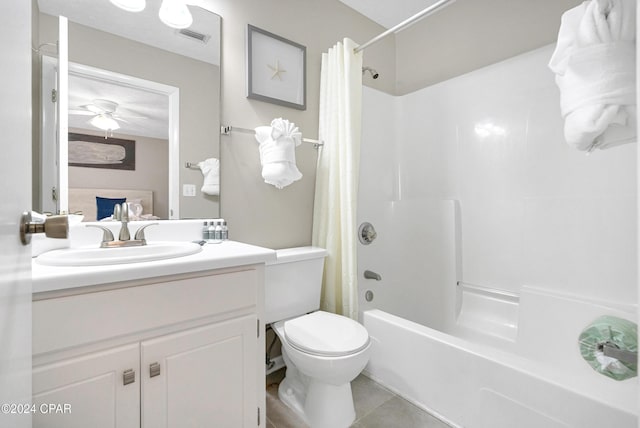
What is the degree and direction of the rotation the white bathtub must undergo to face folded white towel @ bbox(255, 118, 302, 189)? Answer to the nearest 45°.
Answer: approximately 45° to its right

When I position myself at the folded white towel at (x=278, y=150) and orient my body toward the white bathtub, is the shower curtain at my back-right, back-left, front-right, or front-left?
front-left

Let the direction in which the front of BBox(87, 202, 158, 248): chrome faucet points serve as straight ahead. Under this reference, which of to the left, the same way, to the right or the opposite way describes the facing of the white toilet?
the same way

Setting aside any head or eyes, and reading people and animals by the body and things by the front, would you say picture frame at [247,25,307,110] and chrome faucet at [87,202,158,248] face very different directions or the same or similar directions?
same or similar directions

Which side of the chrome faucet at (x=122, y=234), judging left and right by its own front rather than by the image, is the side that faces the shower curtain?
left

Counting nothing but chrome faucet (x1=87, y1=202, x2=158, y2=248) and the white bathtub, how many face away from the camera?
0

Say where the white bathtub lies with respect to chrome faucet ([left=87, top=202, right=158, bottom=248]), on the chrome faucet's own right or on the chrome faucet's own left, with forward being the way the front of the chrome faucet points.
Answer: on the chrome faucet's own left

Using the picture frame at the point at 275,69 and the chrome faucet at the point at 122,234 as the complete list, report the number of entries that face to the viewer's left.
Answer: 0

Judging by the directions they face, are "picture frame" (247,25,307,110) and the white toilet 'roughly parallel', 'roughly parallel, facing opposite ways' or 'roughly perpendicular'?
roughly parallel

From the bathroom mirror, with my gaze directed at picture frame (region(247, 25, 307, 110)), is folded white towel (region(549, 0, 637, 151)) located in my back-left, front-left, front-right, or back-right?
front-right

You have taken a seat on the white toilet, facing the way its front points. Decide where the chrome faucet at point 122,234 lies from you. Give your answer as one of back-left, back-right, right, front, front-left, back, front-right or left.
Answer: back-right

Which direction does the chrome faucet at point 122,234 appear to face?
toward the camera

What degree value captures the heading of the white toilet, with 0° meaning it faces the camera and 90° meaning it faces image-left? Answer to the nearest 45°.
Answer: approximately 315°

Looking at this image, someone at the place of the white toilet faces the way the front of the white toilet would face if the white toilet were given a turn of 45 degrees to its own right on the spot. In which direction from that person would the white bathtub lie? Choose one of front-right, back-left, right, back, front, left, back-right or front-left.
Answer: left

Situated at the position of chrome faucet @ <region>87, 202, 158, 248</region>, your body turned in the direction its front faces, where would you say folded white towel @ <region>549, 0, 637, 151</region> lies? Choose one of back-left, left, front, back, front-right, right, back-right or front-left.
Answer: front-left

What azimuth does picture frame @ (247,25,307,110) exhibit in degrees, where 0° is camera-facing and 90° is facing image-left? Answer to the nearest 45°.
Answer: approximately 315°
